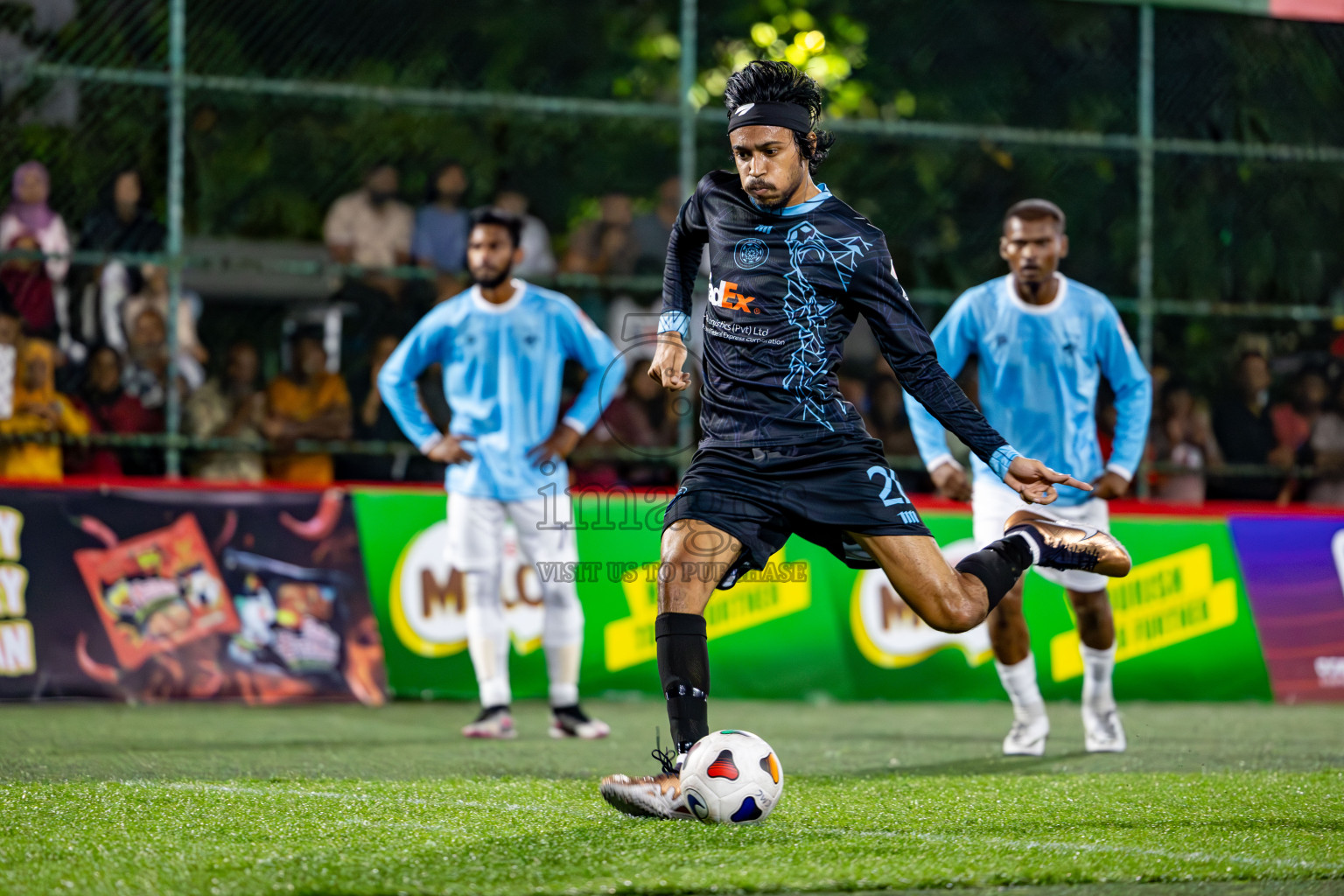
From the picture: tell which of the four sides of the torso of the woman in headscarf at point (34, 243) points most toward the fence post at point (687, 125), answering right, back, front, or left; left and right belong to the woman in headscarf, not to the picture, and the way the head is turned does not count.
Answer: left

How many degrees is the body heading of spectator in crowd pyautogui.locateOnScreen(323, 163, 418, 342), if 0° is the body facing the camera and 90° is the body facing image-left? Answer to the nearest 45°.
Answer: approximately 0°

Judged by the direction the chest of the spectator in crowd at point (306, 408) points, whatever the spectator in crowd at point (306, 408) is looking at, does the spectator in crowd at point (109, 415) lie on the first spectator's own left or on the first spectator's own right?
on the first spectator's own right

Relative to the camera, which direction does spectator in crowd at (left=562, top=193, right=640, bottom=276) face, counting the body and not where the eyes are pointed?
toward the camera

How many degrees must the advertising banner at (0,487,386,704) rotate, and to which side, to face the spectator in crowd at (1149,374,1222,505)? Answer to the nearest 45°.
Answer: approximately 90° to its left

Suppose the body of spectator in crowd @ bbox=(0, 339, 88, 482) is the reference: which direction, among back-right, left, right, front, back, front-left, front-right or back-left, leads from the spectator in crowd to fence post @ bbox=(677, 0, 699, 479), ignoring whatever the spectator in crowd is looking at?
left

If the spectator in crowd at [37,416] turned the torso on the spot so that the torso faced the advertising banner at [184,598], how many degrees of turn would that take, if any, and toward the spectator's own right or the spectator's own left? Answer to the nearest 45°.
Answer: approximately 45° to the spectator's own left

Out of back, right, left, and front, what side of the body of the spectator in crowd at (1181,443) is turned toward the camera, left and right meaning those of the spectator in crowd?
front

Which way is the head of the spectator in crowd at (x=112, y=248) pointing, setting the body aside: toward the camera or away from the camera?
toward the camera

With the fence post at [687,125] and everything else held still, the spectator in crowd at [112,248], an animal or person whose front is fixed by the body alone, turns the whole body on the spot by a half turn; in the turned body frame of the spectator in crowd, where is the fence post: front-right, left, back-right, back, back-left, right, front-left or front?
right

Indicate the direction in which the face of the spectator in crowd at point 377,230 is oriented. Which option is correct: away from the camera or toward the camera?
toward the camera

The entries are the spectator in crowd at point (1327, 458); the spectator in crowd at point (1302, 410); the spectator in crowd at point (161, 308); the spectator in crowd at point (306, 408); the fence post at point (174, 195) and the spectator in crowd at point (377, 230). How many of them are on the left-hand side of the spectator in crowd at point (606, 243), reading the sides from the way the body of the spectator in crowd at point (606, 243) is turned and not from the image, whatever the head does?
2

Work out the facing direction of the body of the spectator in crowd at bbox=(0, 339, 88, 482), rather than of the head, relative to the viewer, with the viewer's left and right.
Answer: facing the viewer

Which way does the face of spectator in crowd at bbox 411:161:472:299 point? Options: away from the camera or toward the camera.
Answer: toward the camera

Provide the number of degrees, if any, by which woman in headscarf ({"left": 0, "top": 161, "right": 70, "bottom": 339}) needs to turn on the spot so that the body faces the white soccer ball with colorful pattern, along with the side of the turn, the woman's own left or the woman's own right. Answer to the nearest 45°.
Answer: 0° — they already face it

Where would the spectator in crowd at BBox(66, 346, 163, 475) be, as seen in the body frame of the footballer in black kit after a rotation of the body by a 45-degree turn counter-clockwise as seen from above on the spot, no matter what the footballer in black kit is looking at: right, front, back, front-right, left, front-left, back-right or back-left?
back-right

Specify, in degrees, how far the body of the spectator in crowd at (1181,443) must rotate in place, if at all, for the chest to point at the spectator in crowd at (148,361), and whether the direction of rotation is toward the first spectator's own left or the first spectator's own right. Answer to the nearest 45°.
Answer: approximately 45° to the first spectator's own right

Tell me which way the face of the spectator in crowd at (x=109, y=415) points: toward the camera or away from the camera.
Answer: toward the camera
